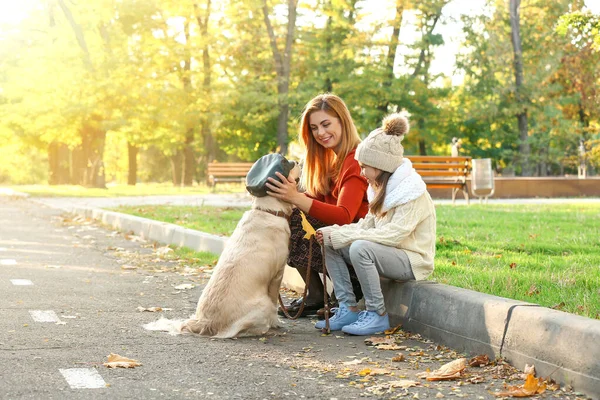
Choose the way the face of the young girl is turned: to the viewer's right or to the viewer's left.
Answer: to the viewer's left

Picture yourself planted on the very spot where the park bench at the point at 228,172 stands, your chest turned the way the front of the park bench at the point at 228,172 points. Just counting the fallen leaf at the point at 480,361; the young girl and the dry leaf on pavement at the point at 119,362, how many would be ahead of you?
3

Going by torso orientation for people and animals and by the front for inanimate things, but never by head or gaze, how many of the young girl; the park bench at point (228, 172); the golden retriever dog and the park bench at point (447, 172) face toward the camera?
2

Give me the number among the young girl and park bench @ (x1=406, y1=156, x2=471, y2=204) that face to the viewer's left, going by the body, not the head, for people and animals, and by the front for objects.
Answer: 1

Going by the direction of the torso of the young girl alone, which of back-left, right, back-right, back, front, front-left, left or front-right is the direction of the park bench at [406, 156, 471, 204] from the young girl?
right

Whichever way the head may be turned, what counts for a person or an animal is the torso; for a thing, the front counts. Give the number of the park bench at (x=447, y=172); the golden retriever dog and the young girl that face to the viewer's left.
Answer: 1

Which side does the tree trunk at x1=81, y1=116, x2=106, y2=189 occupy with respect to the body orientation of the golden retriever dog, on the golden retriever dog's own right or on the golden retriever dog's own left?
on the golden retriever dog's own left

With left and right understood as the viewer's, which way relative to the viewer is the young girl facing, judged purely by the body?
facing to the left of the viewer

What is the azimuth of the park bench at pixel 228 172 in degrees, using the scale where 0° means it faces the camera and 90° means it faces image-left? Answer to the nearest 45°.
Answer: approximately 0°

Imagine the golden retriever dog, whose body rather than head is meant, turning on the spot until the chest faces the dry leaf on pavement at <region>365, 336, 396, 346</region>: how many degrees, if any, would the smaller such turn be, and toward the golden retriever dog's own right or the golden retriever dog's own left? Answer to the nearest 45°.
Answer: approximately 45° to the golden retriever dog's own right

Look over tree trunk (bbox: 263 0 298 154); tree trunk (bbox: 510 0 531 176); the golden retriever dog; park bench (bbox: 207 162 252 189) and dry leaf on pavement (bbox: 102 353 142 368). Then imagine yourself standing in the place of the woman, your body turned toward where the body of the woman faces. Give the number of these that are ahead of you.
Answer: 2
